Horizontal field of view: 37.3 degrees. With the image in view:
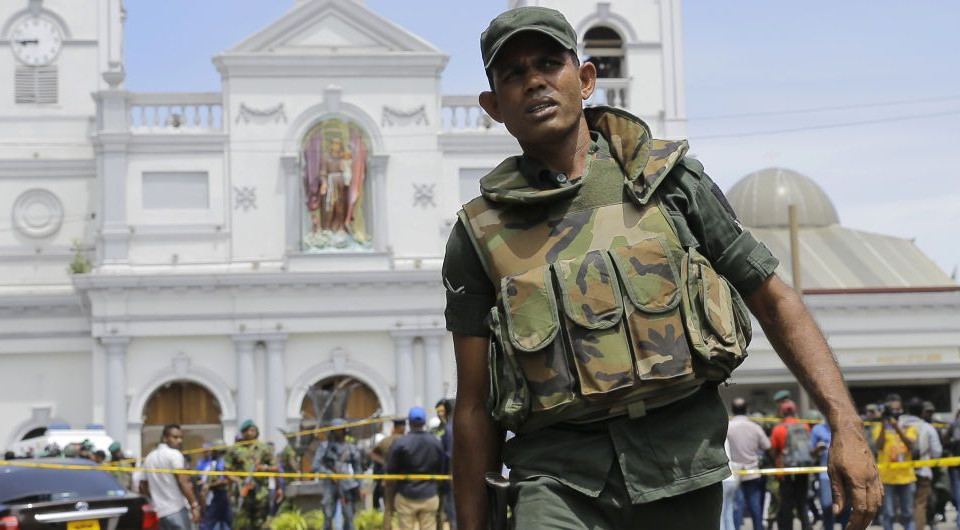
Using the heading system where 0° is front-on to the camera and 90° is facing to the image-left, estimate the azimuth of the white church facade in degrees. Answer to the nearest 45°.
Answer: approximately 0°

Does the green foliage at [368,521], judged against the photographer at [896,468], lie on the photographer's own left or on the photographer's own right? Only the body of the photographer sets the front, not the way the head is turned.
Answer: on the photographer's own right

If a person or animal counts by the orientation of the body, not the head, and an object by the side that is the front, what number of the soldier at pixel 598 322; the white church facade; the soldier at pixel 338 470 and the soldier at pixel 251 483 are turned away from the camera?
0

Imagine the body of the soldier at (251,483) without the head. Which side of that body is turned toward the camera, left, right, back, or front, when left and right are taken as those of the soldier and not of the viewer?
front

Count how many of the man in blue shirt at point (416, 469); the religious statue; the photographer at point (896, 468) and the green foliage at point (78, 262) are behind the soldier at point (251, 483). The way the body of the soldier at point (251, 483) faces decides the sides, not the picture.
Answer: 2

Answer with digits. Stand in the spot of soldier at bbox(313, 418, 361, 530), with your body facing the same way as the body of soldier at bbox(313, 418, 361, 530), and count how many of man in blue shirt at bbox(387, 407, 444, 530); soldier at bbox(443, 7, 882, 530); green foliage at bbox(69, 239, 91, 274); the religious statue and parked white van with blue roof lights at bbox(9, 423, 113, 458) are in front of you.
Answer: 2

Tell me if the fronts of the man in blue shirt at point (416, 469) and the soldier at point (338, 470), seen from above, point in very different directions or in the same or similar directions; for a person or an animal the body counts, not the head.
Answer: very different directions

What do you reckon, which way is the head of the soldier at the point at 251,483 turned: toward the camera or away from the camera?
toward the camera

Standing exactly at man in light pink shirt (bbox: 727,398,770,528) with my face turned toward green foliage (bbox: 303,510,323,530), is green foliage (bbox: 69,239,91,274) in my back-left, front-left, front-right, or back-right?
front-right

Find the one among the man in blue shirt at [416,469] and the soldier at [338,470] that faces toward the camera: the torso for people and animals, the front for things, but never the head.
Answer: the soldier

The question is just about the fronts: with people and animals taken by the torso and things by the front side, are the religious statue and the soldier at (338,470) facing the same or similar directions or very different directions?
same or similar directions

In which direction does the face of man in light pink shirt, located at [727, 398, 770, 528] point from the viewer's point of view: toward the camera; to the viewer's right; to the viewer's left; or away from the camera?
away from the camera

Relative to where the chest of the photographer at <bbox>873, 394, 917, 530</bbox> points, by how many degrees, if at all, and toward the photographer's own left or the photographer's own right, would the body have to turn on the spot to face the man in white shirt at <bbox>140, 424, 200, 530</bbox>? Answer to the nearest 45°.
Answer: approximately 90° to the photographer's own right

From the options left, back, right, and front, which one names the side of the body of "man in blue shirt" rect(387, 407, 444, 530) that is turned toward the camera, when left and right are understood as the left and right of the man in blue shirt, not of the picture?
back

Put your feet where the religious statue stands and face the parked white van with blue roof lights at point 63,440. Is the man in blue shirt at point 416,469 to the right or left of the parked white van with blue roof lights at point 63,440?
left

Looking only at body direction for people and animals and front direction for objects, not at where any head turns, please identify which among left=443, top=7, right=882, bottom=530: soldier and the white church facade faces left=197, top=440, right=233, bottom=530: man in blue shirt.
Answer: the white church facade

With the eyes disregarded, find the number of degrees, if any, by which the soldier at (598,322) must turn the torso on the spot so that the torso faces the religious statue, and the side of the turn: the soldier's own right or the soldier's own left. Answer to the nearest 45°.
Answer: approximately 180°

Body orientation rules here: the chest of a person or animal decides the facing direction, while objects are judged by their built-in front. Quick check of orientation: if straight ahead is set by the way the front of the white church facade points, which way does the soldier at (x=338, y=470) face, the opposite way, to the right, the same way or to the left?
the same way

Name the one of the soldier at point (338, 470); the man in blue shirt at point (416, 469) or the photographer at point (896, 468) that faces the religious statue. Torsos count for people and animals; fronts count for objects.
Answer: the man in blue shirt
